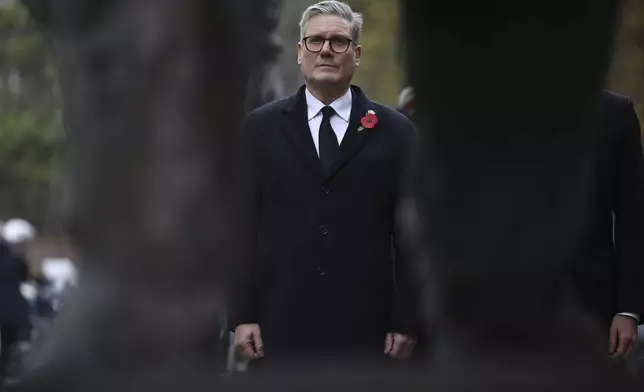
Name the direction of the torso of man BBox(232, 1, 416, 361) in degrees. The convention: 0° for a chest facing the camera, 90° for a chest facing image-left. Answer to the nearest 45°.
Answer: approximately 0°

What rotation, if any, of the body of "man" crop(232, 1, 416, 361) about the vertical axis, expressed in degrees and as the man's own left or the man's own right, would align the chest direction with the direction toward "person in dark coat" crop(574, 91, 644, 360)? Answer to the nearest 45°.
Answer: approximately 90° to the man's own left

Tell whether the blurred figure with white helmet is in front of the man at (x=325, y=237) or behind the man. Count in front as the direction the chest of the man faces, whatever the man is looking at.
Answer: behind
